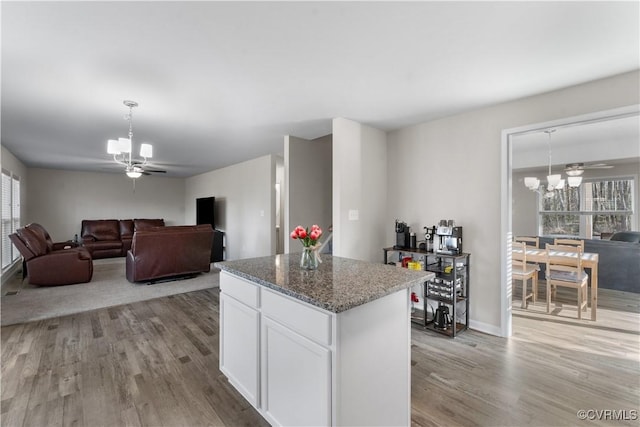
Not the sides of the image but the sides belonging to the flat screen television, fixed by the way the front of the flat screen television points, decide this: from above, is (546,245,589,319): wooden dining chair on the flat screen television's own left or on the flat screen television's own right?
on the flat screen television's own left

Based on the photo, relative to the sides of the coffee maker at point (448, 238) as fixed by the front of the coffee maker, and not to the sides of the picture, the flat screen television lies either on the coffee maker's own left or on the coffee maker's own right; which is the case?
on the coffee maker's own right

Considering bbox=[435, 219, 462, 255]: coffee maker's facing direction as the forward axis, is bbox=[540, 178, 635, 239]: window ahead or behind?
behind

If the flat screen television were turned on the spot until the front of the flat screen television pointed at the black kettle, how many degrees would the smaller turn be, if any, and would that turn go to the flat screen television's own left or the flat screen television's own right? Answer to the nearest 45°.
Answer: approximately 45° to the flat screen television's own left

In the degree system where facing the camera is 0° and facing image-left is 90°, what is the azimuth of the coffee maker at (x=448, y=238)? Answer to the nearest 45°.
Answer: approximately 45°

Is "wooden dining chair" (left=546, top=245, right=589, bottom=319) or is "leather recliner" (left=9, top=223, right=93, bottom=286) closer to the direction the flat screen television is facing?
the leather recliner

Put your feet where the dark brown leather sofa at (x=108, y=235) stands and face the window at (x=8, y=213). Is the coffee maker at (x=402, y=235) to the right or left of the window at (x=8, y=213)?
left

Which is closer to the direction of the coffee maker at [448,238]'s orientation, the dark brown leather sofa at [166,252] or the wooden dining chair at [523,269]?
the dark brown leather sofa

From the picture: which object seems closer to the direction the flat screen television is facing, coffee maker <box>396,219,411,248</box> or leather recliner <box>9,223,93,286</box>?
the leather recliner

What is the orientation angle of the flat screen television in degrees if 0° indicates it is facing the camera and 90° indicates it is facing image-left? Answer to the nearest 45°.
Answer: approximately 45°

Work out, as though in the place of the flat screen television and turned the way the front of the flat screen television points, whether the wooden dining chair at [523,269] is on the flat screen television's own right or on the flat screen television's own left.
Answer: on the flat screen television's own left

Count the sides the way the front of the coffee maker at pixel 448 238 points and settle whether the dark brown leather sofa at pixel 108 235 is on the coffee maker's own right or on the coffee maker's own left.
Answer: on the coffee maker's own right
